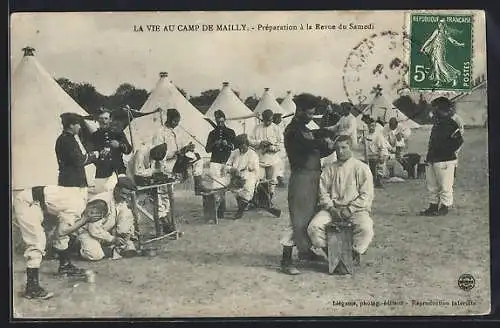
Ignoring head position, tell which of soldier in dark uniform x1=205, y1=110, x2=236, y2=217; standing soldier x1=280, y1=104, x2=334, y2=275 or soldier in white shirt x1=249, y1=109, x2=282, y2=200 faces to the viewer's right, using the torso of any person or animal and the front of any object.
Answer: the standing soldier

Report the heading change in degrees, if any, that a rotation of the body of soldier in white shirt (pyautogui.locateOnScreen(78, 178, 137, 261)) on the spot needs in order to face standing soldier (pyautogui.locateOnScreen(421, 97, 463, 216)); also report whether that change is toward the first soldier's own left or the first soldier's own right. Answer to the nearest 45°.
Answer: approximately 45° to the first soldier's own left

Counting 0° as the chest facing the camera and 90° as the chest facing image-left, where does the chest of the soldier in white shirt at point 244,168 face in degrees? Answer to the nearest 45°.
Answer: approximately 45°

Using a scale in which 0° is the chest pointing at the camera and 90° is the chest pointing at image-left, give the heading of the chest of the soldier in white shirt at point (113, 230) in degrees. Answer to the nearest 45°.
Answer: approximately 315°

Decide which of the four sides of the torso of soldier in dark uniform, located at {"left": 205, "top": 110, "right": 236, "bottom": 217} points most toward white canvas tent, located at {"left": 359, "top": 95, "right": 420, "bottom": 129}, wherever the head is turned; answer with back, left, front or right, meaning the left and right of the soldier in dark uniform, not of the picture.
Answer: back
